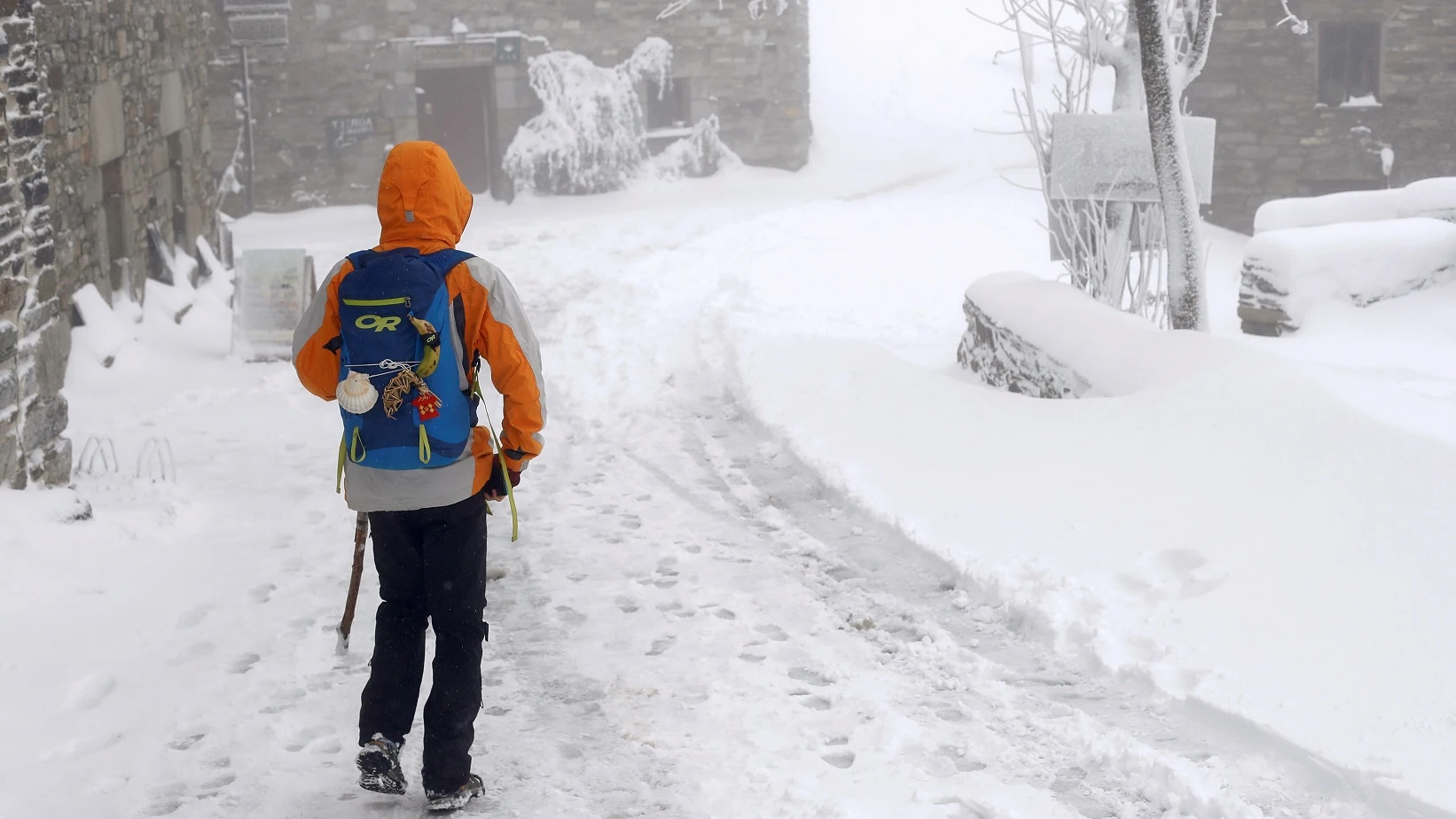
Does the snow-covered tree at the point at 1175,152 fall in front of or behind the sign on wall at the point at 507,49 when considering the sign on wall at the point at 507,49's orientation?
in front

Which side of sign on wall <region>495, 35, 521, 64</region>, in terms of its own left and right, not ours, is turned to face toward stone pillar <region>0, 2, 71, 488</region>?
front

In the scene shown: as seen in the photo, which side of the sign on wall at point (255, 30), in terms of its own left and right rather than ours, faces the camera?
front

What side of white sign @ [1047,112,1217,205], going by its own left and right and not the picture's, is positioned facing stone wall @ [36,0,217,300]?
right

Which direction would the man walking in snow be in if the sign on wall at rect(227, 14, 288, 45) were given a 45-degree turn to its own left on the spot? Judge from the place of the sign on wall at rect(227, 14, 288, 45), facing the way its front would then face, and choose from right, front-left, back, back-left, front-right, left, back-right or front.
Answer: front-right

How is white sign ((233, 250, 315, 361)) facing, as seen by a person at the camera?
facing the viewer

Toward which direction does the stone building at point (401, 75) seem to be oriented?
toward the camera
